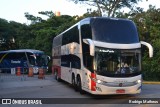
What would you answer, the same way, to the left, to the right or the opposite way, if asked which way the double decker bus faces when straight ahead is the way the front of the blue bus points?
the same way

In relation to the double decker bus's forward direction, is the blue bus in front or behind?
behind

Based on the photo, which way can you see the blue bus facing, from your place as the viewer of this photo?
facing the viewer and to the right of the viewer

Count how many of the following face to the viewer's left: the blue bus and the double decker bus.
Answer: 0
